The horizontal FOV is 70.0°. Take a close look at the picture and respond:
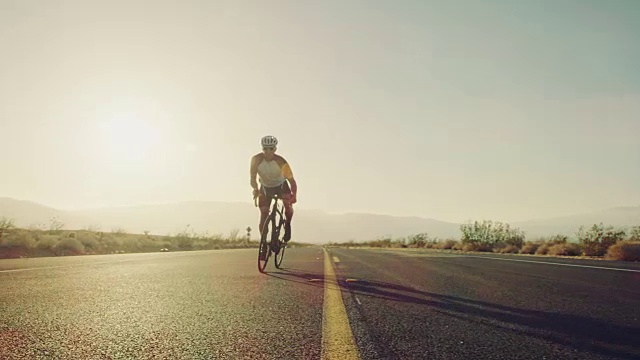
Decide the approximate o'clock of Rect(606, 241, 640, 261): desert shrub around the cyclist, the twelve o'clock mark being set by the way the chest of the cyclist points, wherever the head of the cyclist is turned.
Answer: The desert shrub is roughly at 8 o'clock from the cyclist.

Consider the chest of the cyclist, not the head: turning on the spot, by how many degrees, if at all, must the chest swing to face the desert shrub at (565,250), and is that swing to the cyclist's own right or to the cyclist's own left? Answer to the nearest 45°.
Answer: approximately 135° to the cyclist's own left

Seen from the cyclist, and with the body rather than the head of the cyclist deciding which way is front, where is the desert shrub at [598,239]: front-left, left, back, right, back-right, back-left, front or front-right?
back-left

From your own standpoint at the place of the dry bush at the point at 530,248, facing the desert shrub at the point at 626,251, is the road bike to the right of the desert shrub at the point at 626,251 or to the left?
right

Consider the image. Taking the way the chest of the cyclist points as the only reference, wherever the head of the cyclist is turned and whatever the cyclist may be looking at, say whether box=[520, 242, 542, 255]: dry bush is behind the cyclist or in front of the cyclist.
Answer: behind

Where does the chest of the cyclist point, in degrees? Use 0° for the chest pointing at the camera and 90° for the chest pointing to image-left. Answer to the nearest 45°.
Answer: approximately 0°
